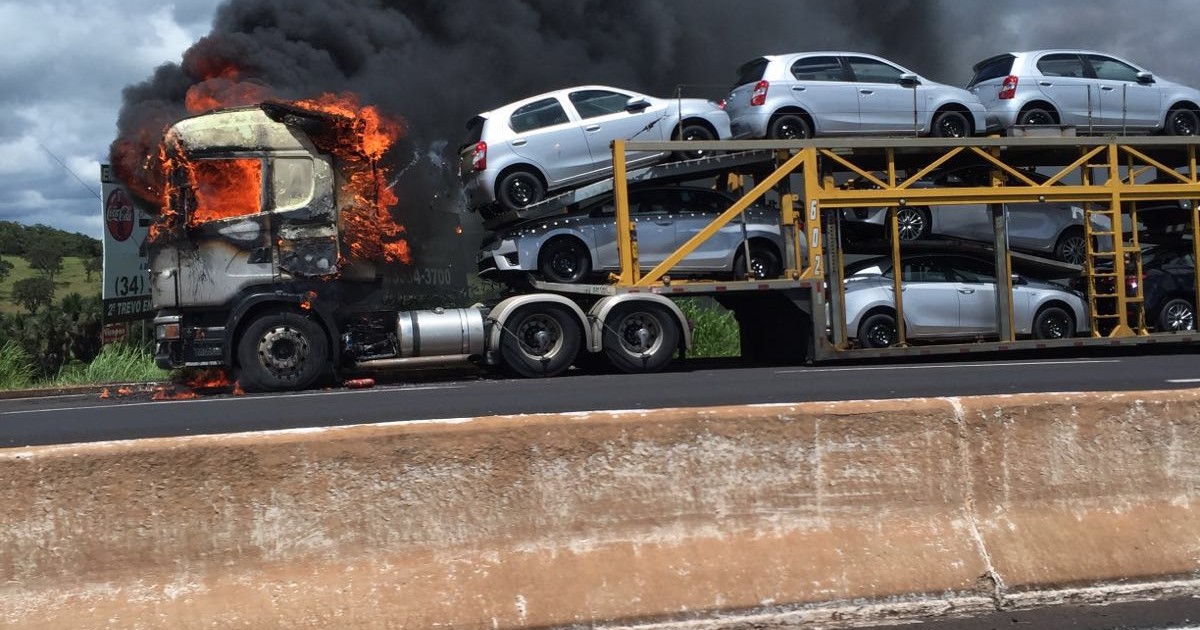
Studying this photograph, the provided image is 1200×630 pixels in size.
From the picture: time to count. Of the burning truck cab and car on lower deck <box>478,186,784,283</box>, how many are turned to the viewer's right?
0

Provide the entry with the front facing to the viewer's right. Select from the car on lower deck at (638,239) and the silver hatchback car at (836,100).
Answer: the silver hatchback car

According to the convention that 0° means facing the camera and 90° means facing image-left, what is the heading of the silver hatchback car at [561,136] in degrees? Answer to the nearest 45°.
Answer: approximately 270°

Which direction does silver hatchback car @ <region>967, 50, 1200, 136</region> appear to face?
to the viewer's right

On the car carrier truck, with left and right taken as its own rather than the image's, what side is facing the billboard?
front

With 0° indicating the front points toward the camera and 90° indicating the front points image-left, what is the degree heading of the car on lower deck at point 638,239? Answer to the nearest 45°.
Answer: approximately 90°

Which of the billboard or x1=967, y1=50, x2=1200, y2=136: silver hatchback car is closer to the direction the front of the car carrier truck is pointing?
the billboard

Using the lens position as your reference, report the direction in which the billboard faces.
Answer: facing the viewer and to the right of the viewer

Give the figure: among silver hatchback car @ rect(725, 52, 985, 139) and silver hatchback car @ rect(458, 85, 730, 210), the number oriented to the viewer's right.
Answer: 2

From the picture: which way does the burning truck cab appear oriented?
to the viewer's left

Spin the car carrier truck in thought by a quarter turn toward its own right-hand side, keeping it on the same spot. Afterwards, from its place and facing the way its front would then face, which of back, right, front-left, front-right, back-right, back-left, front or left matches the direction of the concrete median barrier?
back

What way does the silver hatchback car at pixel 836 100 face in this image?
to the viewer's right

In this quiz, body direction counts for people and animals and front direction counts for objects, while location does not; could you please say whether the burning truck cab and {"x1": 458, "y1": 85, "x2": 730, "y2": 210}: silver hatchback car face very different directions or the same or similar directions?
very different directions

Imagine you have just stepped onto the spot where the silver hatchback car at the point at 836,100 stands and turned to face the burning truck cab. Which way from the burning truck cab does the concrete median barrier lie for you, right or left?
left
